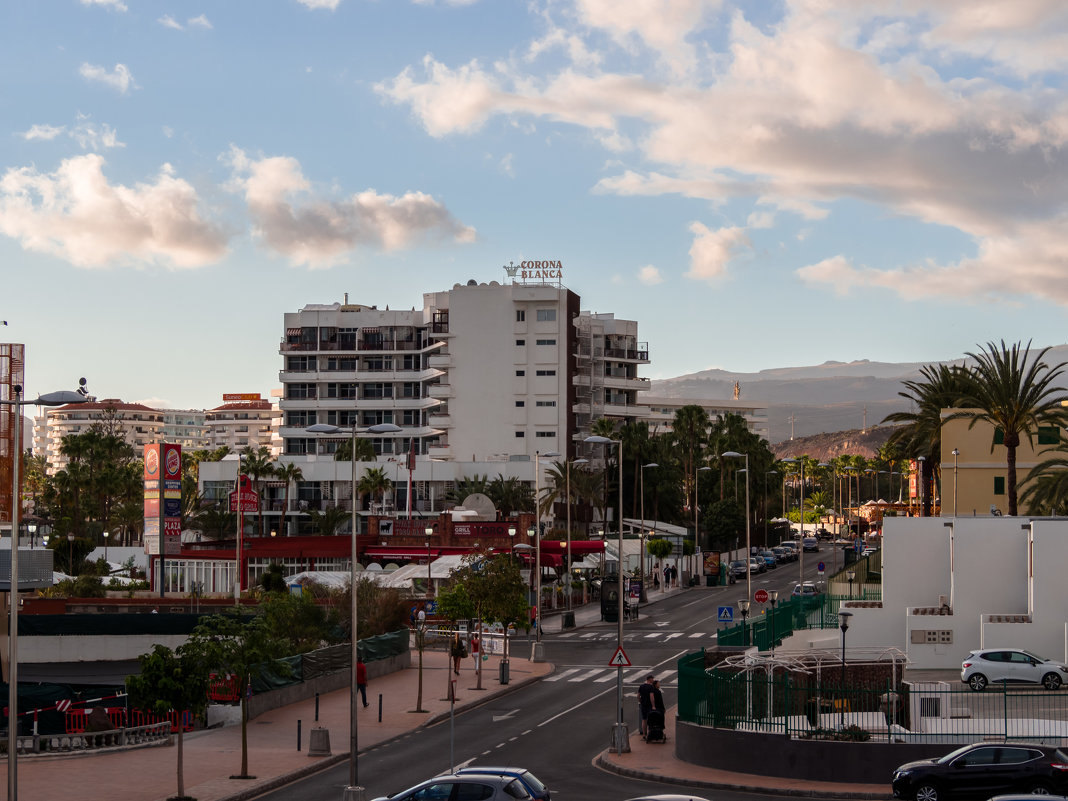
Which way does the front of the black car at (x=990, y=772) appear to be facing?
to the viewer's left

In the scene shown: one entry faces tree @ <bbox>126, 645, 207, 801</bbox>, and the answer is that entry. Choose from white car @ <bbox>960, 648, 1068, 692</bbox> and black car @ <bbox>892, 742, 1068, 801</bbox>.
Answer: the black car

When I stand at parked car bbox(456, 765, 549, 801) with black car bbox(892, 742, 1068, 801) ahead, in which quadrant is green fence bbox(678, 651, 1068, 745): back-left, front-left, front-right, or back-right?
front-left

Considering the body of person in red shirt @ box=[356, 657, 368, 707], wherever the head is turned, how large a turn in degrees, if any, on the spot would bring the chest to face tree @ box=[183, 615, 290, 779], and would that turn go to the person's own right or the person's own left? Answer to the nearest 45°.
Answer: approximately 180°

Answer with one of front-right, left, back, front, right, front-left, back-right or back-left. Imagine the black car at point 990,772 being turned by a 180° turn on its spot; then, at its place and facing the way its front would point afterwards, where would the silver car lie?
back-right

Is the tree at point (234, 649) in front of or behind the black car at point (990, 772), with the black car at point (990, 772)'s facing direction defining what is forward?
in front

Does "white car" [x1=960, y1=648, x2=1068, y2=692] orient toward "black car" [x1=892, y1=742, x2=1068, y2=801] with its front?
no

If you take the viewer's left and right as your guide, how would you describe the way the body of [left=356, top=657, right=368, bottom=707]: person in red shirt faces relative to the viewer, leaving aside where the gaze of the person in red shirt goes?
facing away from the viewer
